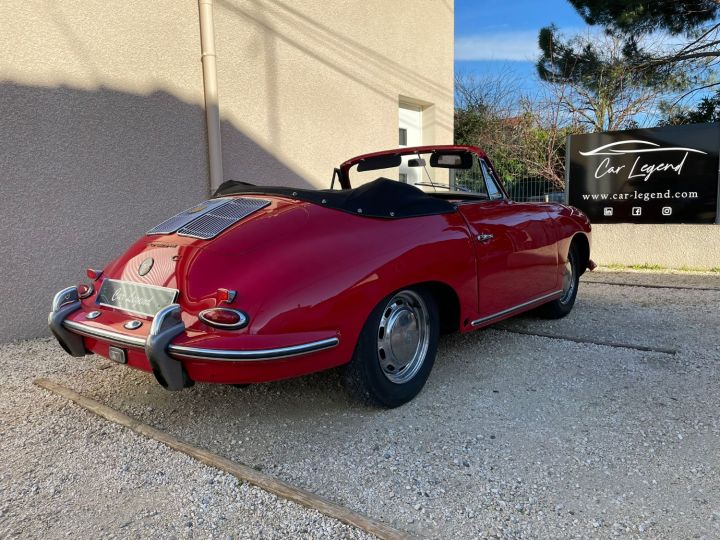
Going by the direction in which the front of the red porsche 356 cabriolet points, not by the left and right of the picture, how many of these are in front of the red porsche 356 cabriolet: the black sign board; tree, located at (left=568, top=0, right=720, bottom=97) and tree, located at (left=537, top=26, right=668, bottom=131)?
3

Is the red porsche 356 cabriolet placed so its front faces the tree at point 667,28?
yes

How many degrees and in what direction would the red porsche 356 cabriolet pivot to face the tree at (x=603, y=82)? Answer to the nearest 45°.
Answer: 0° — it already faces it

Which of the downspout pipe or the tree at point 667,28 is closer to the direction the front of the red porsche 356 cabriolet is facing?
the tree

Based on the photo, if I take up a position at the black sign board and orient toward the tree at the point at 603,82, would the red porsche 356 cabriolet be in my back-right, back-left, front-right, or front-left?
back-left

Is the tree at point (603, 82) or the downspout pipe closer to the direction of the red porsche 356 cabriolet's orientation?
the tree

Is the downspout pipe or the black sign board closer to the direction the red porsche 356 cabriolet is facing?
the black sign board

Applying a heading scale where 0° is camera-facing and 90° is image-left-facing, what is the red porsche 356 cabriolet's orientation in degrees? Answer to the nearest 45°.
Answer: approximately 225°

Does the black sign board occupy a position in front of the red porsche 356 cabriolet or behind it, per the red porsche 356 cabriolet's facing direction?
in front
